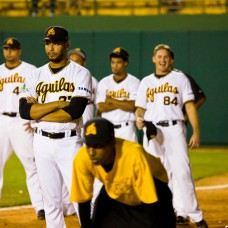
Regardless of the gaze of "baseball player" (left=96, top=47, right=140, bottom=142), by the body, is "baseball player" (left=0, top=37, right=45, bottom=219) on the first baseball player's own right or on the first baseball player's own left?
on the first baseball player's own right

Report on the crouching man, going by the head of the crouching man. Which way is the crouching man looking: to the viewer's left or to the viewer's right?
to the viewer's left

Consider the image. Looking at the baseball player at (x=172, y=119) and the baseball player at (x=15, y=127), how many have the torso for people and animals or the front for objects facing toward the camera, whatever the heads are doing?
2

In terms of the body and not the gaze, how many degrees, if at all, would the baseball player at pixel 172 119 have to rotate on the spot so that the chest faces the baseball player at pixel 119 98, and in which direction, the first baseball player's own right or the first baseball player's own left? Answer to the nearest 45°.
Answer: approximately 135° to the first baseball player's own right

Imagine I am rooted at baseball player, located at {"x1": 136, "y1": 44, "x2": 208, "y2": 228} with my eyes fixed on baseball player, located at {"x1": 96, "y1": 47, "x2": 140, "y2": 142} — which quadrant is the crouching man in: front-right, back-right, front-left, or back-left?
back-left

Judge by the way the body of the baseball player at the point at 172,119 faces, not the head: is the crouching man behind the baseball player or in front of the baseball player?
in front

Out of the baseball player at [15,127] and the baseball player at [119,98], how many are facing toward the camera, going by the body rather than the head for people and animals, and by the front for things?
2

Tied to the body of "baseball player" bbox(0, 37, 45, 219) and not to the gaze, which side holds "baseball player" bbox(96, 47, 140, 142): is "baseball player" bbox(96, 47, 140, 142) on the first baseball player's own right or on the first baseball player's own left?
on the first baseball player's own left

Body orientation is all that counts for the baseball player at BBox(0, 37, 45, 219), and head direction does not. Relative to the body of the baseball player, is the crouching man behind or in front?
in front
